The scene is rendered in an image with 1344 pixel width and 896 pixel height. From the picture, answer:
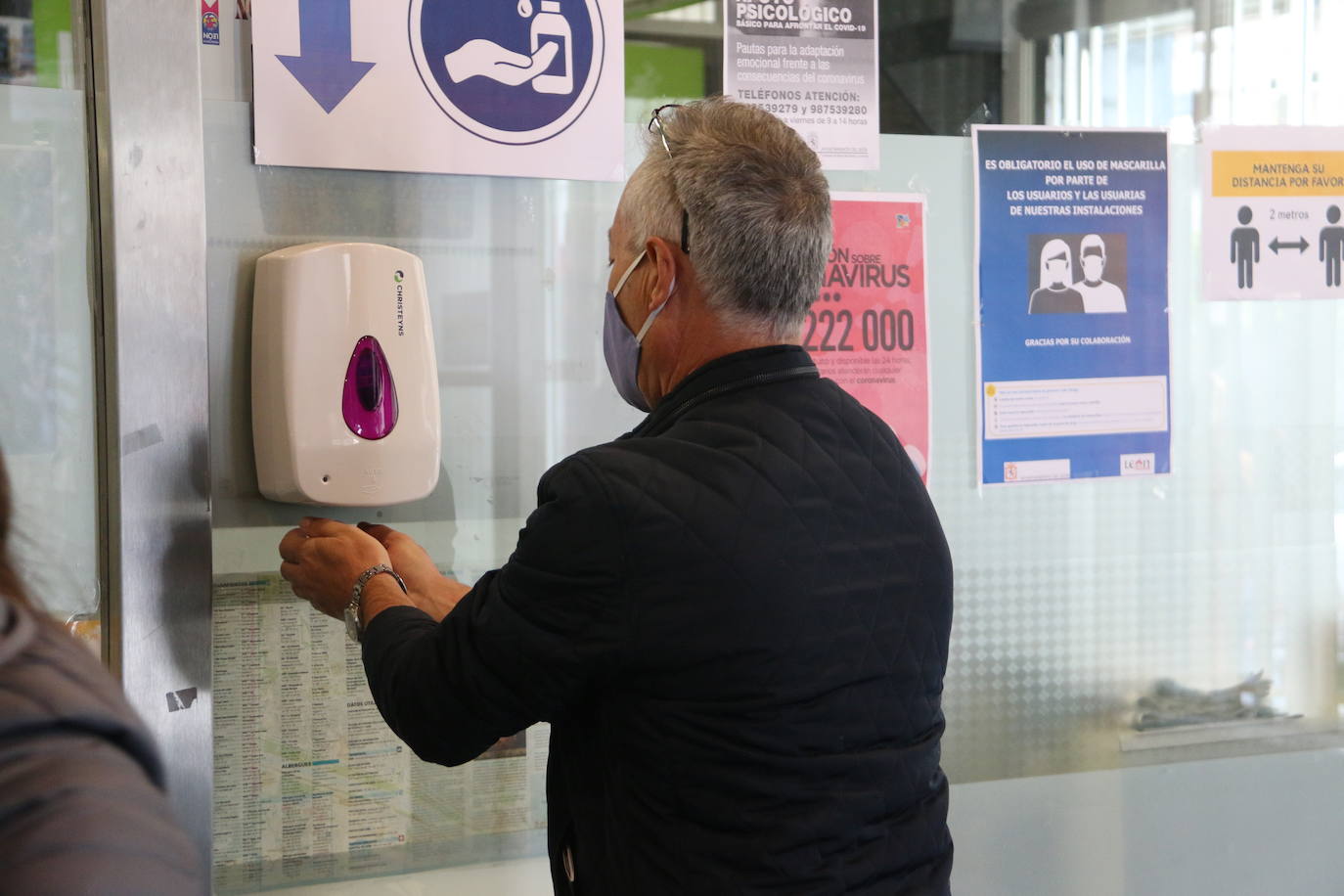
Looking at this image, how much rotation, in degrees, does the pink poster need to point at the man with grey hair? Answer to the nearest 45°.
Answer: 0° — it already faces them

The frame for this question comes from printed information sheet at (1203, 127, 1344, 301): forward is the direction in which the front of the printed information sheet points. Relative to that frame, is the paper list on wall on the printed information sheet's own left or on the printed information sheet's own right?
on the printed information sheet's own right

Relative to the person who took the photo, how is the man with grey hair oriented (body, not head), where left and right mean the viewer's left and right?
facing away from the viewer and to the left of the viewer

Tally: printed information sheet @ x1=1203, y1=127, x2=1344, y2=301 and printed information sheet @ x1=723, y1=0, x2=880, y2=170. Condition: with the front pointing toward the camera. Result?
2

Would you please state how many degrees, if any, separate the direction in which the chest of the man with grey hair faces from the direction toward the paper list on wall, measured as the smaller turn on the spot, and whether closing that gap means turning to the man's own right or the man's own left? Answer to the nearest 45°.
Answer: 0° — they already face it

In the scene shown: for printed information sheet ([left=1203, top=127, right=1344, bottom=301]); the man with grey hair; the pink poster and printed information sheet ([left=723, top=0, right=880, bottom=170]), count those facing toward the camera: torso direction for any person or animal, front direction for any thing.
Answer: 3

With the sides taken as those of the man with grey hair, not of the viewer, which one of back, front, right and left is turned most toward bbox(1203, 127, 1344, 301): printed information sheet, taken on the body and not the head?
right

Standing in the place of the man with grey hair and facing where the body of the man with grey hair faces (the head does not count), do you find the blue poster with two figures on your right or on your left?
on your right

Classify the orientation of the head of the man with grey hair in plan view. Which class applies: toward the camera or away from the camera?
away from the camera
